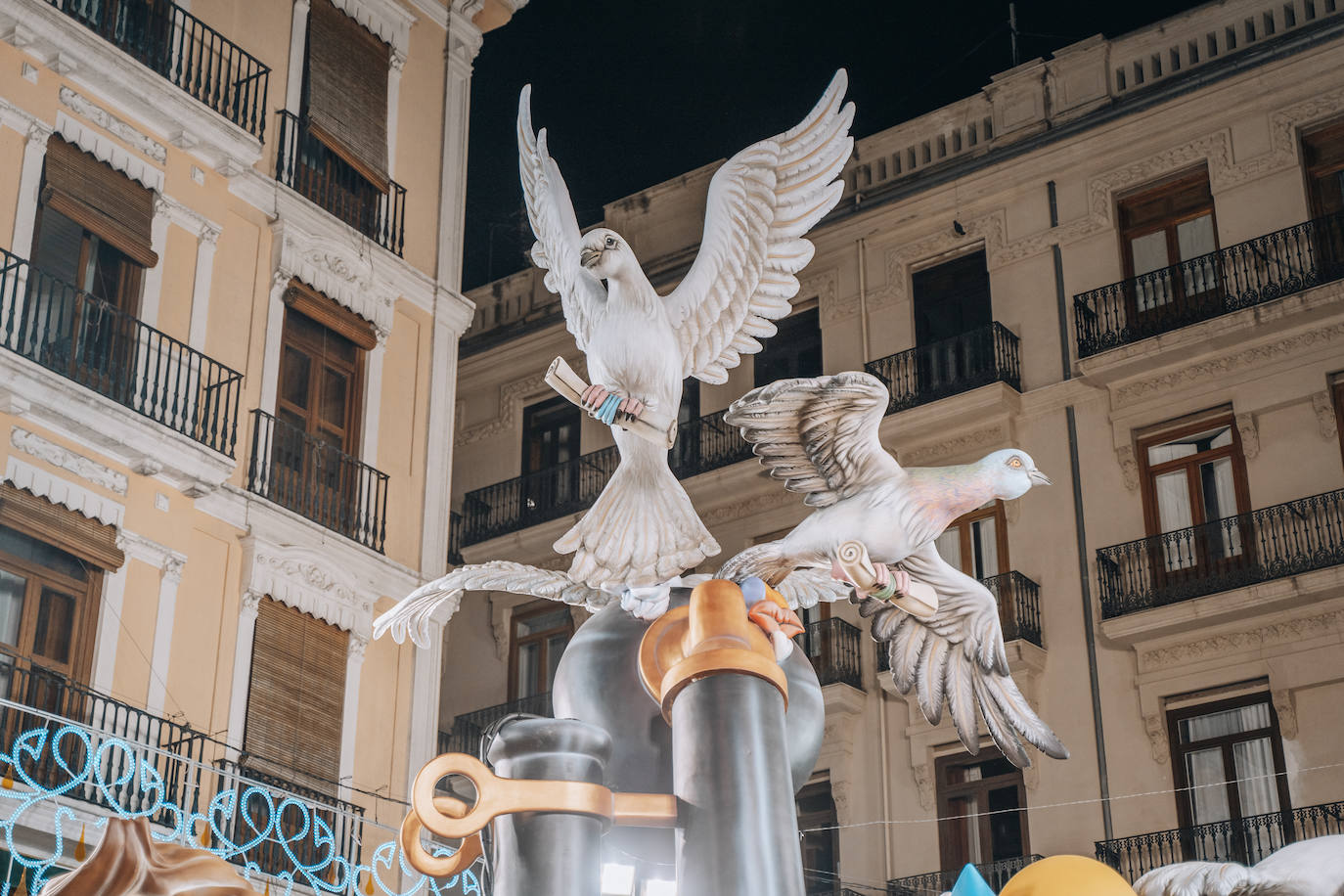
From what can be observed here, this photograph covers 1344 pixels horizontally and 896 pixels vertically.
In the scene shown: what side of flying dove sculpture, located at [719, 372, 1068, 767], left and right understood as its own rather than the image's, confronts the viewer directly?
right

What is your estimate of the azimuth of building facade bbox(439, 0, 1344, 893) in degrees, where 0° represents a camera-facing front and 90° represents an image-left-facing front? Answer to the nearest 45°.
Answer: approximately 45°

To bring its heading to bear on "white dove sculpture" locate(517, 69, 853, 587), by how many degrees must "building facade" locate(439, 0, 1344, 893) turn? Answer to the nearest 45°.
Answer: approximately 45° to its left

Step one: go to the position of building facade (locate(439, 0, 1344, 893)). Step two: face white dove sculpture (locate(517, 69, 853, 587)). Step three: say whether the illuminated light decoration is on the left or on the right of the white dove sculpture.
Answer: right

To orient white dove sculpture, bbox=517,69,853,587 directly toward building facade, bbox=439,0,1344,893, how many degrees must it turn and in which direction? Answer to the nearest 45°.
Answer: approximately 135° to its right

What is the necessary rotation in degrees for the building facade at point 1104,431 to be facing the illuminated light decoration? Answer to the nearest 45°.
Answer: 0° — it already faces it

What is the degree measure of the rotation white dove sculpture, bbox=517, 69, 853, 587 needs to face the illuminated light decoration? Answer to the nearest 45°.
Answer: approximately 90° to its right
